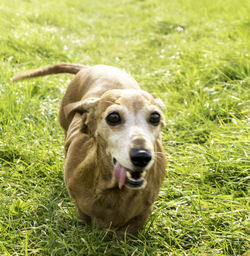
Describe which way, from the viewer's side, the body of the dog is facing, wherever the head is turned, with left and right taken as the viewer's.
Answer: facing the viewer
